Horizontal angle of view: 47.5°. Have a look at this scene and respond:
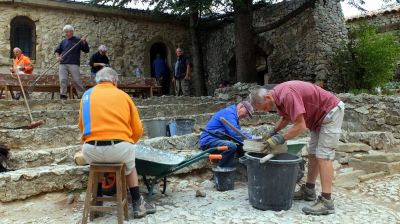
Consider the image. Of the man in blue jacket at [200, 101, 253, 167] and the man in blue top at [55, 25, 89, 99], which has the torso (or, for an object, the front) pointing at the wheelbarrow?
the man in blue top at [55, 25, 89, 99]

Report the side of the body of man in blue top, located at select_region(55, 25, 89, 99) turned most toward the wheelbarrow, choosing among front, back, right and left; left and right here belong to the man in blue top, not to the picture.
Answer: front

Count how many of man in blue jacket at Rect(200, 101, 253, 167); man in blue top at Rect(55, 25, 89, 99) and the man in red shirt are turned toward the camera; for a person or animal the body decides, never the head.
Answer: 1

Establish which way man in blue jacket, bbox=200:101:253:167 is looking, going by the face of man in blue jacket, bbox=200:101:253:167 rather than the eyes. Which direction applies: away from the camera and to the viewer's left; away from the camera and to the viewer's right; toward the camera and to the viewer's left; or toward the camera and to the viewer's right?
toward the camera and to the viewer's right

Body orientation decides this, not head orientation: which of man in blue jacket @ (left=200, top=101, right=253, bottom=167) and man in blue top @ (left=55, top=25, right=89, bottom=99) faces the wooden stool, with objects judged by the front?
man in blue top @ (left=55, top=25, right=89, bottom=99)

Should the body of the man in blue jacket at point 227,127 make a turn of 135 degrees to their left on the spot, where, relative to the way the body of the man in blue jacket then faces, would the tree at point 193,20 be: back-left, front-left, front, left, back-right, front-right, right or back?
front-right

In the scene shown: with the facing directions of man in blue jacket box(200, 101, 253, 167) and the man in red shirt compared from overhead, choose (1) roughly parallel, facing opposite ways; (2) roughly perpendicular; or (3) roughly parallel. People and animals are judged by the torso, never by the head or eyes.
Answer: roughly parallel, facing opposite ways

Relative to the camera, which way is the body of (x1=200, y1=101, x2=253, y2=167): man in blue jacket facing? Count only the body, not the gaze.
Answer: to the viewer's right

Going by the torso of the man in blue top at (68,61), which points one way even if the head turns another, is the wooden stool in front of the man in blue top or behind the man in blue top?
in front

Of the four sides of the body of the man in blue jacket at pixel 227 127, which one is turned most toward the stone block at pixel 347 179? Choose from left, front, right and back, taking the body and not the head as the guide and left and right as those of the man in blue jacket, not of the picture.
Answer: front

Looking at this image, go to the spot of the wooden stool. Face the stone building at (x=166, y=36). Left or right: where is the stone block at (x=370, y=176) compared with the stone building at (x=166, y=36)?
right

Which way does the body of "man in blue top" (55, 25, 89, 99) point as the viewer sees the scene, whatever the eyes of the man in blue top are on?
toward the camera

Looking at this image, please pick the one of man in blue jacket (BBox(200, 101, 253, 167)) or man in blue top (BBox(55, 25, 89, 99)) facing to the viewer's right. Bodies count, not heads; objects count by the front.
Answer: man in blue jacket (BBox(200, 101, 253, 167))

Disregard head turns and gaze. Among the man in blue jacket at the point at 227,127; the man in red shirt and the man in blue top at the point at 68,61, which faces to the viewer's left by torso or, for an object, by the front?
the man in red shirt

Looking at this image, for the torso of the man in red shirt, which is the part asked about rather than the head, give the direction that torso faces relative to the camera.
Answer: to the viewer's left

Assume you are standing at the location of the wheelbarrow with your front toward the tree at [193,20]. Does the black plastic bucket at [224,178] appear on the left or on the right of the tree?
right

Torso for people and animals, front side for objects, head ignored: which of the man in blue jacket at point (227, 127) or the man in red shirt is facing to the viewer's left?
the man in red shirt
